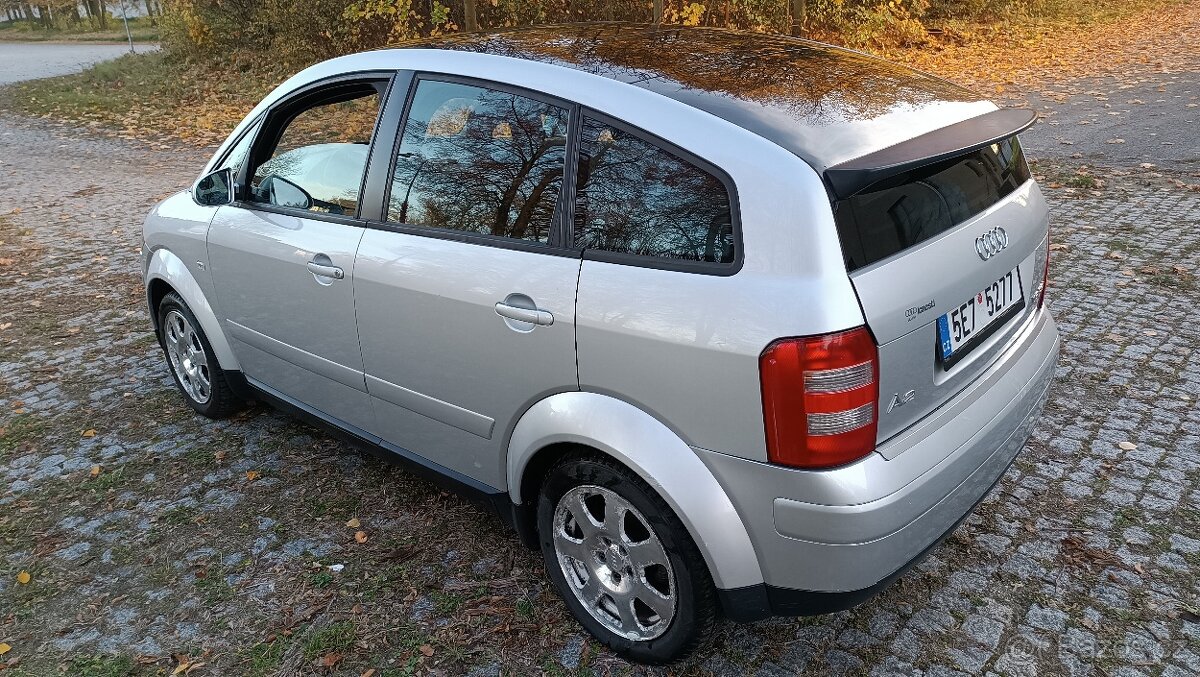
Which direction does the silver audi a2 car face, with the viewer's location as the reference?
facing away from the viewer and to the left of the viewer
